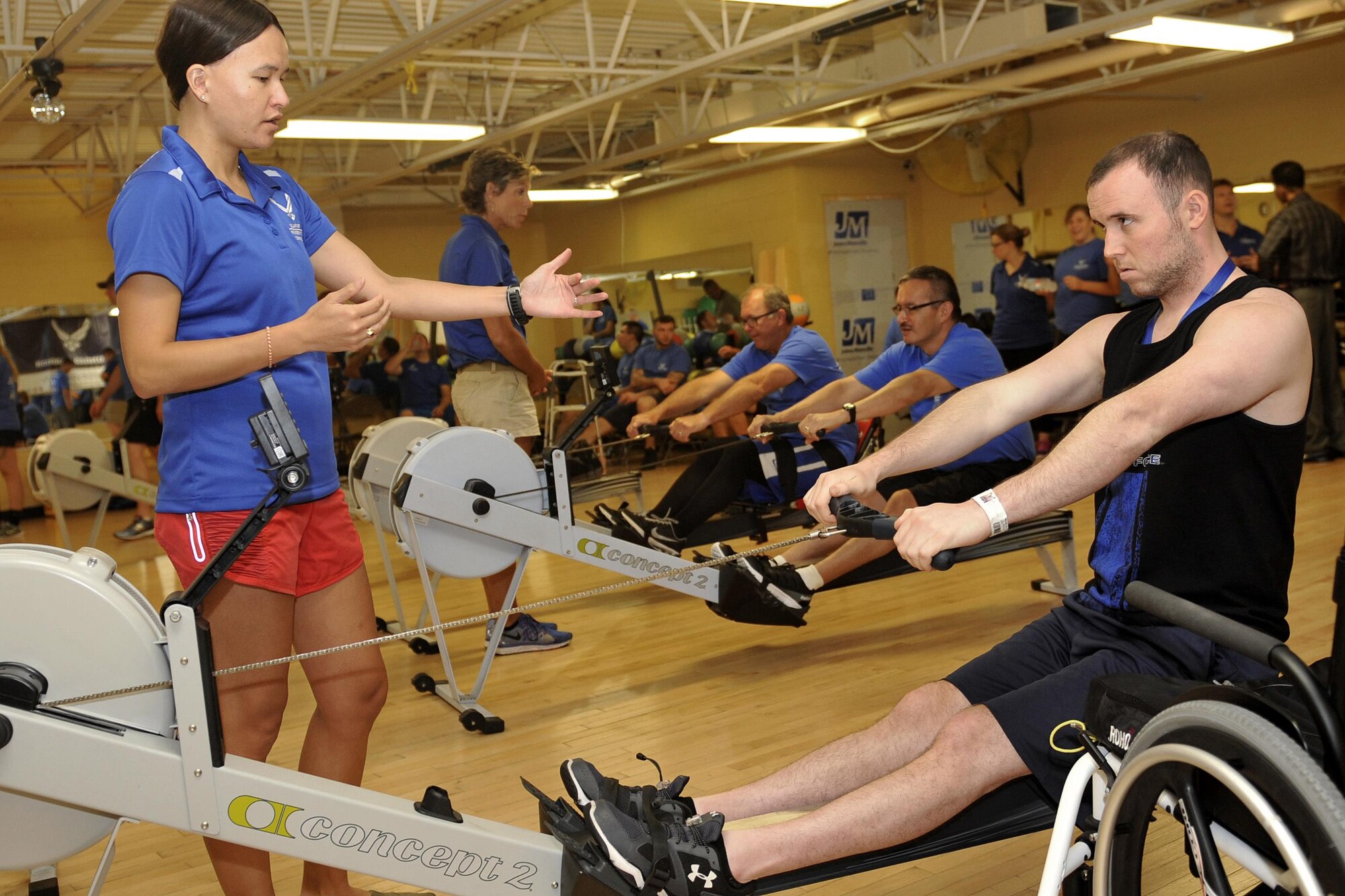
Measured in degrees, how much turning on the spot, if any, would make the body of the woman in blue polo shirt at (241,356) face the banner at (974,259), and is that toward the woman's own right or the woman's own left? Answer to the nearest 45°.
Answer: approximately 90° to the woman's own left

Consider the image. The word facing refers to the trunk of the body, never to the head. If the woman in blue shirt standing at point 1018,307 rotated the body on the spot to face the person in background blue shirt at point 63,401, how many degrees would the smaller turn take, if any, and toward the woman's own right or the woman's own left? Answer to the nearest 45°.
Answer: approximately 45° to the woman's own right

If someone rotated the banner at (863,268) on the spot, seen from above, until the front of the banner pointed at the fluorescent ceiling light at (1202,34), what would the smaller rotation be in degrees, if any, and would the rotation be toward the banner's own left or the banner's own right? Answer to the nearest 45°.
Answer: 0° — it already faces it

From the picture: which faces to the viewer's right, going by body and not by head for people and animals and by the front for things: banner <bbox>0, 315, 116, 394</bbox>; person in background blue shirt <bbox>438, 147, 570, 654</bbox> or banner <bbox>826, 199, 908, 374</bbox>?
the person in background blue shirt

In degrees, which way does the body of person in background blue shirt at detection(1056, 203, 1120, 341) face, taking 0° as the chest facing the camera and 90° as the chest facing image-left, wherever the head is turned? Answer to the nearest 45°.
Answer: approximately 45°

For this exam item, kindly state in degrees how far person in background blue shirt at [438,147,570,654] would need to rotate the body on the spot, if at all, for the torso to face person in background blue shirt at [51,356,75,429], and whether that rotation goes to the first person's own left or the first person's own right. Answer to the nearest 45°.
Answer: approximately 135° to the first person's own left

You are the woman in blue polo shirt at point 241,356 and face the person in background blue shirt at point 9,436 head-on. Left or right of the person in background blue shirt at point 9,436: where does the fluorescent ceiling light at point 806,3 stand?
right

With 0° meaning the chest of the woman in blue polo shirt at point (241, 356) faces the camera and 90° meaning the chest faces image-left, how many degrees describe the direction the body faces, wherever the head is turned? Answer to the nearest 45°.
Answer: approximately 315°

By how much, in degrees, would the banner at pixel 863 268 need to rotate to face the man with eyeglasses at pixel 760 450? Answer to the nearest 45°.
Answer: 0° — it already faces them
